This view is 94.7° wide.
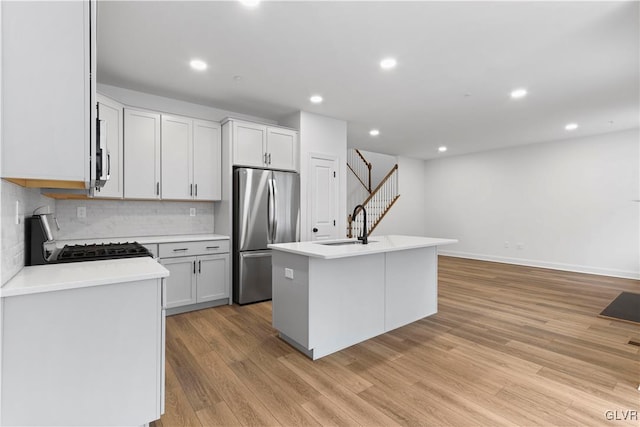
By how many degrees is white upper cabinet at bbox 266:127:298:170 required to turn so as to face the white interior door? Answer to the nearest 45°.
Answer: approximately 90° to its left

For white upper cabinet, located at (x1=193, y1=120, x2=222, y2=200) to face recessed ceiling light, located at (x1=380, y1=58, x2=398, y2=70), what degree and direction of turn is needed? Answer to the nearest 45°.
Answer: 0° — it already faces it

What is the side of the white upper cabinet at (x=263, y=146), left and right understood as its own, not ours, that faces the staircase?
left

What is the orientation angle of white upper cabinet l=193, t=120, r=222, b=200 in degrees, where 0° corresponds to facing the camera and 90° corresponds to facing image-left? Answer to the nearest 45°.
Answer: approximately 315°

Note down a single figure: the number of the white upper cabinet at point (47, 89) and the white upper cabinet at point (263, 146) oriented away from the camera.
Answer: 0

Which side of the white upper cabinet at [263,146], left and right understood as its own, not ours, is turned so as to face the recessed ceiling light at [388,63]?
front

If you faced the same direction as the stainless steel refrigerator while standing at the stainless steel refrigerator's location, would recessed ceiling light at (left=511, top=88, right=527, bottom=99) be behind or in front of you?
in front

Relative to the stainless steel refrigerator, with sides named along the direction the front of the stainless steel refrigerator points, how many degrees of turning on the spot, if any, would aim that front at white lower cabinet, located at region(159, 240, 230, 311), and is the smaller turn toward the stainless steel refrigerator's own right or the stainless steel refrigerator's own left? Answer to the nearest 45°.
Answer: approximately 135° to the stainless steel refrigerator's own right

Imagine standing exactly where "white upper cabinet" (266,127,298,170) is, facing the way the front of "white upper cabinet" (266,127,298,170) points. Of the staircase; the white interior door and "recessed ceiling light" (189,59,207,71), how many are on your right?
1

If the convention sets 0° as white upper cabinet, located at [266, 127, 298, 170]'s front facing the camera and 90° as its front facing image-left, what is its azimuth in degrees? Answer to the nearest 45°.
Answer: approximately 315°

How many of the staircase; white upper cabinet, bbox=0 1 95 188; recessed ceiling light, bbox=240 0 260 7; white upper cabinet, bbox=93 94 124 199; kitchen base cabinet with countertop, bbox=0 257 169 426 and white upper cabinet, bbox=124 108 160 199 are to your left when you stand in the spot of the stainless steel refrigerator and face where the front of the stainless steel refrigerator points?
1

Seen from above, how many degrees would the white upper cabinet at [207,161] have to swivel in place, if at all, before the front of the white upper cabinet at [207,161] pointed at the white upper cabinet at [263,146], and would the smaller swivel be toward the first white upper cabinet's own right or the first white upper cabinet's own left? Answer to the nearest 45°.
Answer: approximately 45° to the first white upper cabinet's own left

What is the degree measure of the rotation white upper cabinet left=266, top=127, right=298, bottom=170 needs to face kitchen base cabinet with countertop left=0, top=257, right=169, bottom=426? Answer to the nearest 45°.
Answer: approximately 45° to its right

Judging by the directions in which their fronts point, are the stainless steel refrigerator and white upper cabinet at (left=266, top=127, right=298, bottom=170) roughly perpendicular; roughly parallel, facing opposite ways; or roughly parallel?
roughly parallel

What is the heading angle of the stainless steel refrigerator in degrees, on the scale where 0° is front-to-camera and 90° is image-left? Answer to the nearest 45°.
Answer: approximately 315°

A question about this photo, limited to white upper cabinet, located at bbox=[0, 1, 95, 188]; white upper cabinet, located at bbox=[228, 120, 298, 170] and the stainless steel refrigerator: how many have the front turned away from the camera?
0

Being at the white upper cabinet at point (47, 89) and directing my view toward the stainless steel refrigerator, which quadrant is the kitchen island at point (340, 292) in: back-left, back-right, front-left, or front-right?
front-right

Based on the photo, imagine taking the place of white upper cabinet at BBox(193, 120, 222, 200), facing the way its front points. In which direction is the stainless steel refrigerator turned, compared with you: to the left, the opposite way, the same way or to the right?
the same way
